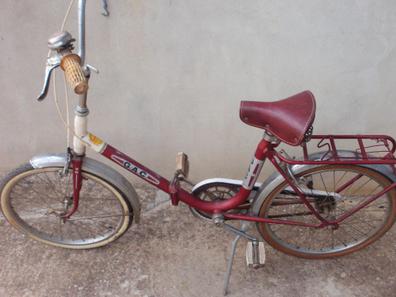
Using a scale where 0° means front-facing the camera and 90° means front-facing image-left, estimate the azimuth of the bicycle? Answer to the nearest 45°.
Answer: approximately 90°
